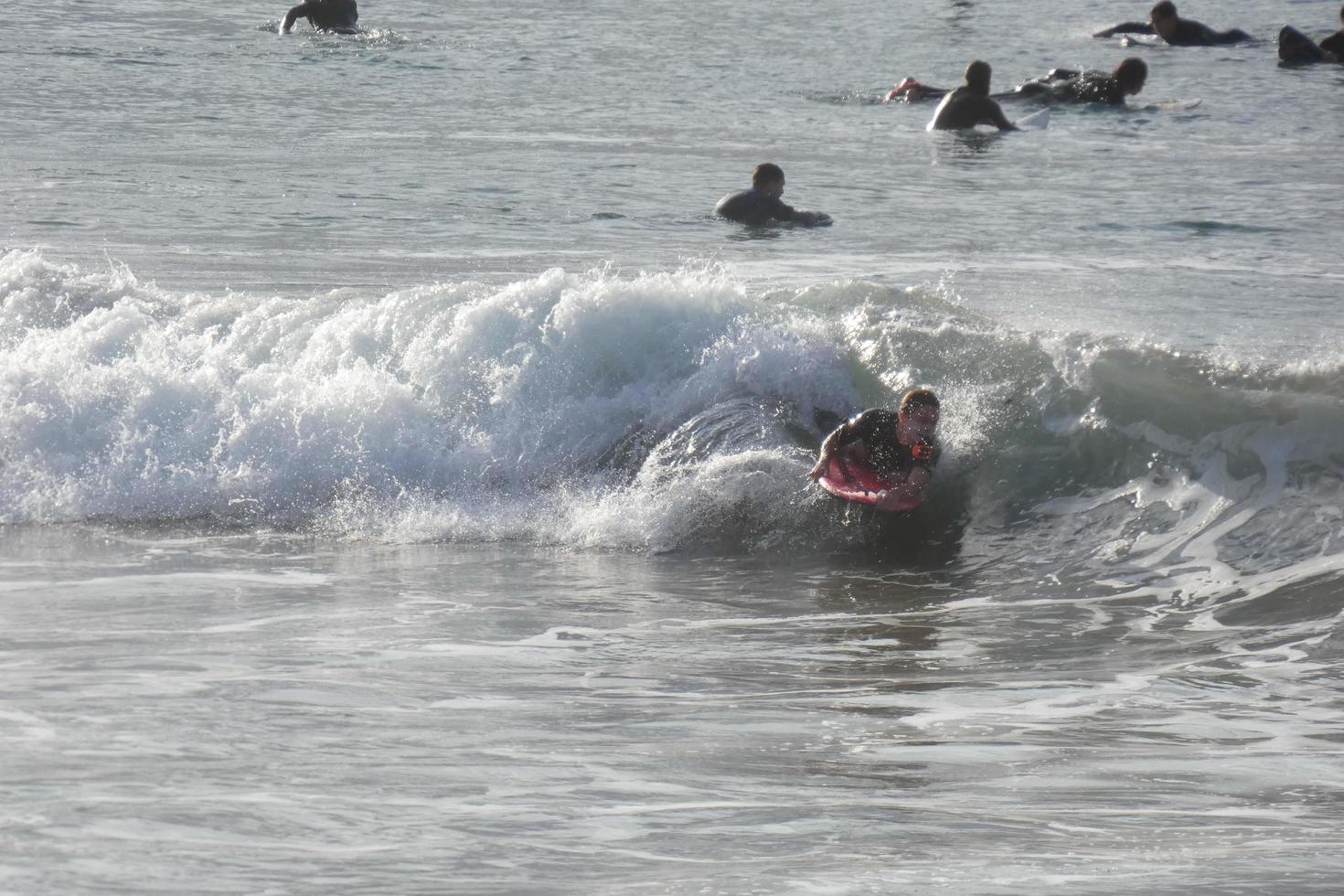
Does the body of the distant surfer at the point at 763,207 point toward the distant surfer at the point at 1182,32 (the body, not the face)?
no

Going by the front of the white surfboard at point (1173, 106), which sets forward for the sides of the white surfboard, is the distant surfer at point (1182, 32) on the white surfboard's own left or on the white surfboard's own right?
on the white surfboard's own left

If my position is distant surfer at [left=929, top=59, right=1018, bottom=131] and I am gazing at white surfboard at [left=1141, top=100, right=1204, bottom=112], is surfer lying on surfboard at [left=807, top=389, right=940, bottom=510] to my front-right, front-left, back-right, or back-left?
back-right

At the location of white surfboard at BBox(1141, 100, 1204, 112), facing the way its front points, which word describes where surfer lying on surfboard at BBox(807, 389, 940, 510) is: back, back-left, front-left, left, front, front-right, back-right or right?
right

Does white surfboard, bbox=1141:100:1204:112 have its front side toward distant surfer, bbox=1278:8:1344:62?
no

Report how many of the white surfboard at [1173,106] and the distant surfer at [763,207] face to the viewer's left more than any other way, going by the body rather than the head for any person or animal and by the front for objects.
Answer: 0

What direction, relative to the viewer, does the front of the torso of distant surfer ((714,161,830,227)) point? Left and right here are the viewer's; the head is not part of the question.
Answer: facing the viewer and to the right of the viewer

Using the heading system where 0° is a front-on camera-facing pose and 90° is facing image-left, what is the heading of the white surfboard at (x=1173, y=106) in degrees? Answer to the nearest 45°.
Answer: approximately 270°

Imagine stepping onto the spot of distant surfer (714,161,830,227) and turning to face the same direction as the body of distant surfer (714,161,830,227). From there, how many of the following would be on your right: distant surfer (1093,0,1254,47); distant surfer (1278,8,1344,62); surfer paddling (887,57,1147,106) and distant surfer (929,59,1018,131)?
0

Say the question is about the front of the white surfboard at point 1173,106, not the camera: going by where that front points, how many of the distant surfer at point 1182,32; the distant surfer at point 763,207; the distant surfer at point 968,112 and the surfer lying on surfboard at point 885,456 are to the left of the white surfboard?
1

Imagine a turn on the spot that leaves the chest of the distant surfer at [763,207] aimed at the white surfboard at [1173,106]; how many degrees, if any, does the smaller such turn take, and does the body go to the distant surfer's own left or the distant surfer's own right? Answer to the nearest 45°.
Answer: approximately 90° to the distant surfer's own left

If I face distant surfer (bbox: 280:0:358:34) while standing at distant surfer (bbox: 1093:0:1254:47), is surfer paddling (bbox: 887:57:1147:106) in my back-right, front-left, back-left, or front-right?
front-left

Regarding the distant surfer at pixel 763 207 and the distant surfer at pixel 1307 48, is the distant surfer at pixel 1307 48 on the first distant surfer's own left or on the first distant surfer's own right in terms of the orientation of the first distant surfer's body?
on the first distant surfer's own left

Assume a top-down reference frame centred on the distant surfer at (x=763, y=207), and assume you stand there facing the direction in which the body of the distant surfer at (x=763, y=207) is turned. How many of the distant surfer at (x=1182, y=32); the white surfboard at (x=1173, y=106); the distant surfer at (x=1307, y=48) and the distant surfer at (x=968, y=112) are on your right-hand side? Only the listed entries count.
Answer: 0

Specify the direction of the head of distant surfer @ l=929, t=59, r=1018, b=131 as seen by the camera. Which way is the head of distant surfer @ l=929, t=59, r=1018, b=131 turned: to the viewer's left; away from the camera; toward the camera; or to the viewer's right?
away from the camera

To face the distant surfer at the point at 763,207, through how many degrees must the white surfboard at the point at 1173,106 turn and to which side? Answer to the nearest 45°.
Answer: approximately 90° to its right

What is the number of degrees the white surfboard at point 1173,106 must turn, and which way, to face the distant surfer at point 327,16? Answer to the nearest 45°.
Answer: approximately 180°

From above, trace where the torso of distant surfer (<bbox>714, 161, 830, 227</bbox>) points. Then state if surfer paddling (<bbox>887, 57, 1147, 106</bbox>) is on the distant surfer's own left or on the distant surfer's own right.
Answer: on the distant surfer's own left
